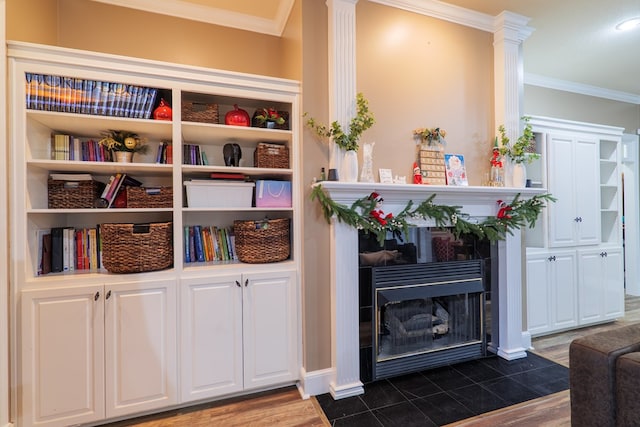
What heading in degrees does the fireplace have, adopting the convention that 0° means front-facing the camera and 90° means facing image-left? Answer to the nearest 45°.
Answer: approximately 315°

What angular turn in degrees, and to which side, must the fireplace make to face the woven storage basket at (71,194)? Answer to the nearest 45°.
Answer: approximately 90° to its right

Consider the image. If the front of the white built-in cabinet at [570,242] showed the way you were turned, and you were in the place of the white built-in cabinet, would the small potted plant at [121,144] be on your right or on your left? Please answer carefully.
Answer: on your right

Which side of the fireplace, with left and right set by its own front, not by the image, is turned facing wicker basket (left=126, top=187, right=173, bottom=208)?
right

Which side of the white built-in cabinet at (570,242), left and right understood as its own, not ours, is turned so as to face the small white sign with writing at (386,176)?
right

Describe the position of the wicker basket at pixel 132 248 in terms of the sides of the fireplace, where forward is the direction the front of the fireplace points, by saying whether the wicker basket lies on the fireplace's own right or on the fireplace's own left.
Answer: on the fireplace's own right

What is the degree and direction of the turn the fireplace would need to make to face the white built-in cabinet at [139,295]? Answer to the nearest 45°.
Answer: approximately 90° to its right
